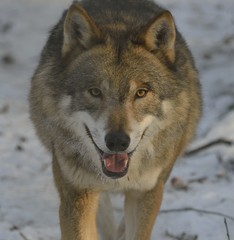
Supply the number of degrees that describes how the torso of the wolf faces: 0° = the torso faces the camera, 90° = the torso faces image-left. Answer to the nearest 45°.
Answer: approximately 0°

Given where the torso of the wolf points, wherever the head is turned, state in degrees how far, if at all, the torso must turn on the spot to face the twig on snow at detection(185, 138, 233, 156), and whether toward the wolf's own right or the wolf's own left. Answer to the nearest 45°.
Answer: approximately 135° to the wolf's own left
